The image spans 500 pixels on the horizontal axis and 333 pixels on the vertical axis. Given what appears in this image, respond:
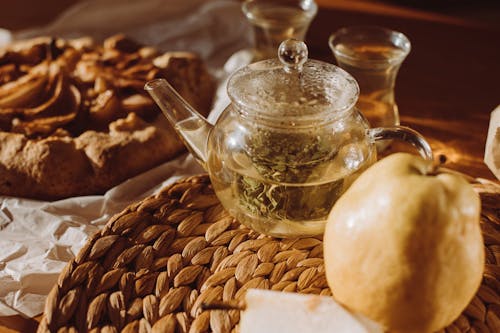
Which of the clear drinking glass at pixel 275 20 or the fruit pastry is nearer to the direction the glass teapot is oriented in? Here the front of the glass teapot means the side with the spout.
the fruit pastry

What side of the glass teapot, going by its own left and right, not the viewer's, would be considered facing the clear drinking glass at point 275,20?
right

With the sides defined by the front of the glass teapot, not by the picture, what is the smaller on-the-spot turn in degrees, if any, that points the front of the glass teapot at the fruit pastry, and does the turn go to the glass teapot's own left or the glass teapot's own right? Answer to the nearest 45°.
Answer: approximately 45° to the glass teapot's own right

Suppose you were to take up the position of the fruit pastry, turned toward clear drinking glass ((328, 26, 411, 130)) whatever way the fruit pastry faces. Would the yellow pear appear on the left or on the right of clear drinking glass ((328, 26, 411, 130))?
right

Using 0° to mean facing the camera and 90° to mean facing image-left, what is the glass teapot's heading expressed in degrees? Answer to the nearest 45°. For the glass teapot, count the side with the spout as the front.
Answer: approximately 90°
